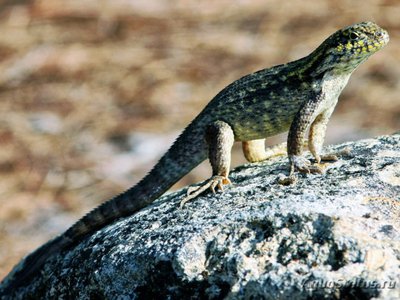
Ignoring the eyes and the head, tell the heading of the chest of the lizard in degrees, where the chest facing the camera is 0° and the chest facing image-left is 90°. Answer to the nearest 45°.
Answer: approximately 270°
